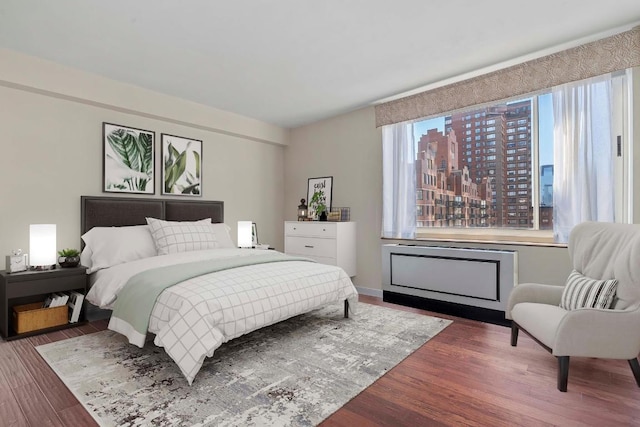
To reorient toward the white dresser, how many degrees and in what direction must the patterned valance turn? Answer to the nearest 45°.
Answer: approximately 45° to its right

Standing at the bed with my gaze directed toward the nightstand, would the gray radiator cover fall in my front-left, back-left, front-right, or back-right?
back-right

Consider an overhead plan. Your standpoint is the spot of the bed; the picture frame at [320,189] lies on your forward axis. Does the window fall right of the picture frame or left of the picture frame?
right

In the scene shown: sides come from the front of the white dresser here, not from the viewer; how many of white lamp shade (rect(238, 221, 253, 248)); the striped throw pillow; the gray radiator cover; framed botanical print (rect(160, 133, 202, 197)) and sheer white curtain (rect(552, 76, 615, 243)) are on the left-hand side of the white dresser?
3

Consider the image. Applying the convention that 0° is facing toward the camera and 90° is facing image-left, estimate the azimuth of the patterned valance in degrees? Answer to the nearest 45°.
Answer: approximately 45°
